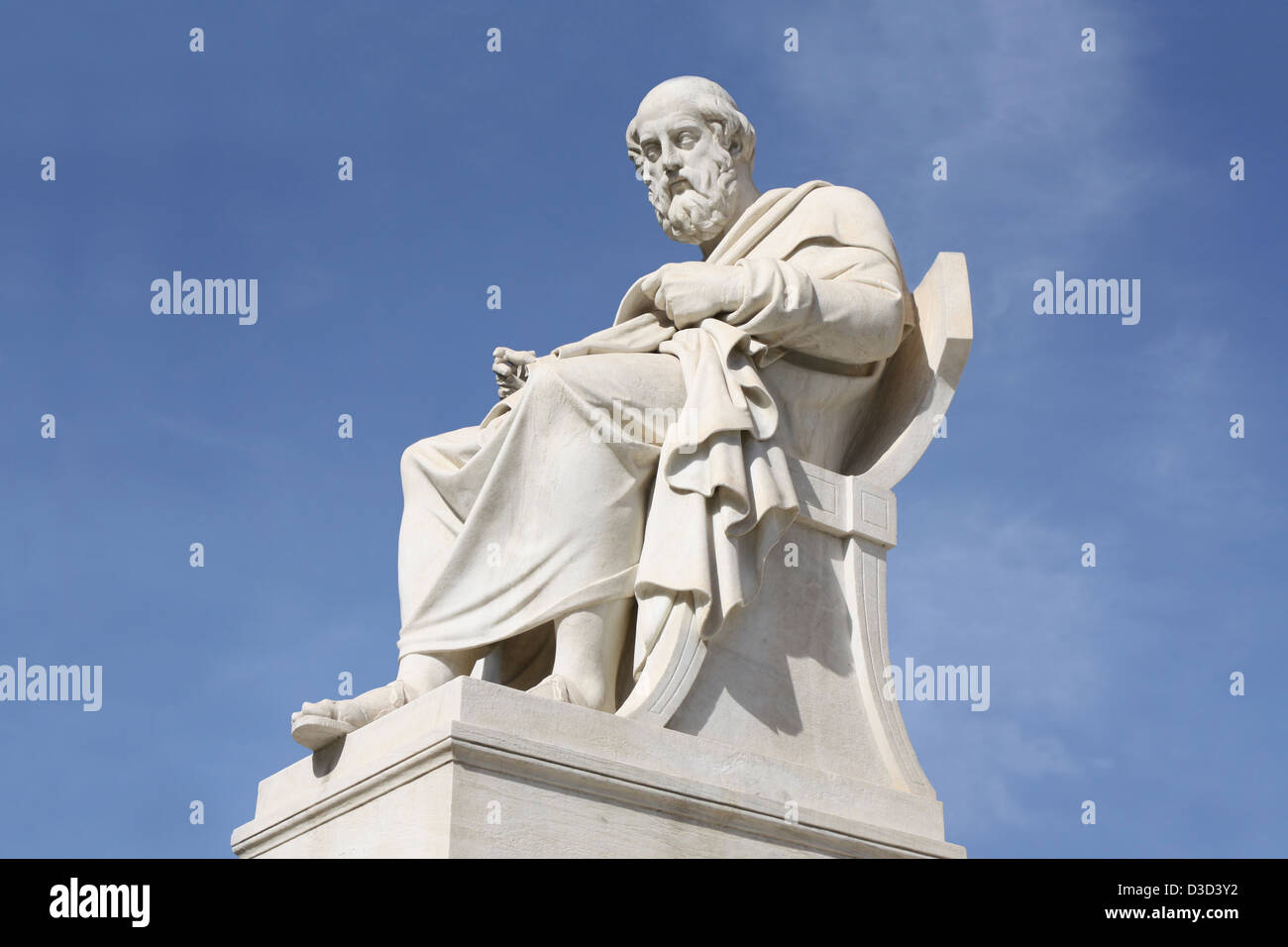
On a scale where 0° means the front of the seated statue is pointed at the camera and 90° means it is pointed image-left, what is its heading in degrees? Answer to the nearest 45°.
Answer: approximately 45°
